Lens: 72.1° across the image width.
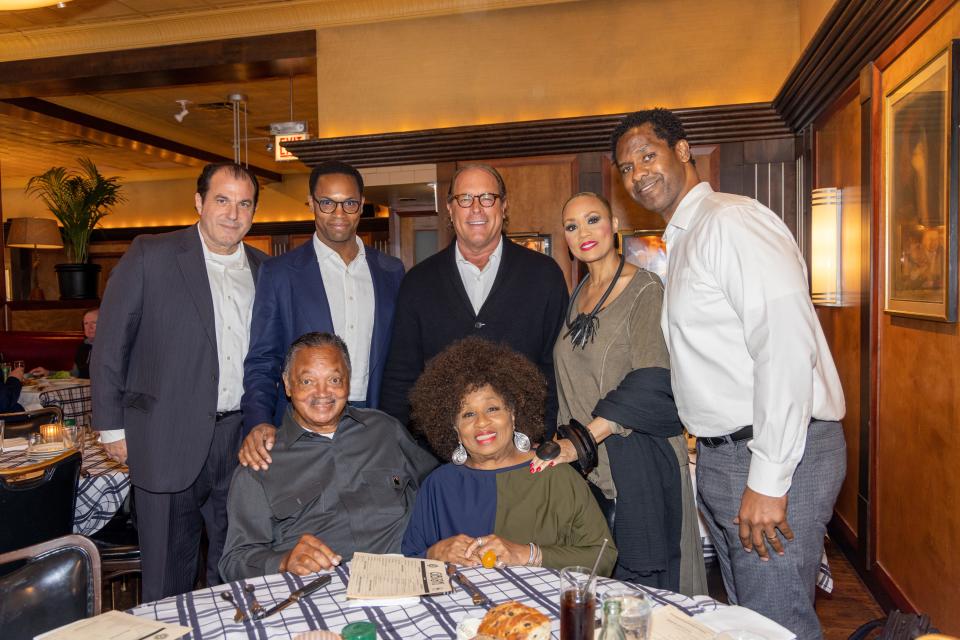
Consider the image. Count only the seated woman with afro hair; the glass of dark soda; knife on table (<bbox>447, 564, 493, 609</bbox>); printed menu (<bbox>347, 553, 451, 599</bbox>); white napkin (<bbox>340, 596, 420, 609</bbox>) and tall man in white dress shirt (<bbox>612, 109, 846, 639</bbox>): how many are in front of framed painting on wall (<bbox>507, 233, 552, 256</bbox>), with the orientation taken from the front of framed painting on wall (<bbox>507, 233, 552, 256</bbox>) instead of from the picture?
6

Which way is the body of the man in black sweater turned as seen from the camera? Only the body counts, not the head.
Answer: toward the camera

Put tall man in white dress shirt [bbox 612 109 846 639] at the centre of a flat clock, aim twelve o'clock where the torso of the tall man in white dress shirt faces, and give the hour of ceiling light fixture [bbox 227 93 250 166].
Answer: The ceiling light fixture is roughly at 3 o'clock from the tall man in white dress shirt.

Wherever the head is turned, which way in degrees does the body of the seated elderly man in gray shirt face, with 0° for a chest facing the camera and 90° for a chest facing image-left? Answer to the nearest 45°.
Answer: approximately 0°

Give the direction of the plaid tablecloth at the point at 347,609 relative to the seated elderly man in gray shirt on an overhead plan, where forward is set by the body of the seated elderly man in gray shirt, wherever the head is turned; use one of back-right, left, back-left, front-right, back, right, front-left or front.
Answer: front

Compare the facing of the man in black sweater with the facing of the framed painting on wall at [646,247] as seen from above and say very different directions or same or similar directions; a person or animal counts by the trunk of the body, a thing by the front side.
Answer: same or similar directions

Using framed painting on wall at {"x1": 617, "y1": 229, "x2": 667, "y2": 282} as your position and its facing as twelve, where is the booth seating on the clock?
The booth seating is roughly at 3 o'clock from the framed painting on wall.

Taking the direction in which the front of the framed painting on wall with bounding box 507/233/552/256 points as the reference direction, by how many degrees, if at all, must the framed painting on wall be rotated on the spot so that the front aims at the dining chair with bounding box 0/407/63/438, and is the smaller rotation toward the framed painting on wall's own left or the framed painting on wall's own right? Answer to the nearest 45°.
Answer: approximately 45° to the framed painting on wall's own right

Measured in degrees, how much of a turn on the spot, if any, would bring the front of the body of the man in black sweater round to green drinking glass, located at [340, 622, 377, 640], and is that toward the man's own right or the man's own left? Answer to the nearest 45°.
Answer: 0° — they already face it

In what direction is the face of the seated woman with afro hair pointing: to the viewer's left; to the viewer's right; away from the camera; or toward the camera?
toward the camera

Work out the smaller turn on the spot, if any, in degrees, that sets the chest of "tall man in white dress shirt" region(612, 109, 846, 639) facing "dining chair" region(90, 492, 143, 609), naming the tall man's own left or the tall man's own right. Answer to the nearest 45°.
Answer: approximately 45° to the tall man's own right

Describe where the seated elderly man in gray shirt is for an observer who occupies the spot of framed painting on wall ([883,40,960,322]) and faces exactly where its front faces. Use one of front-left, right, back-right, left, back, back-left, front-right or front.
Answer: front-left

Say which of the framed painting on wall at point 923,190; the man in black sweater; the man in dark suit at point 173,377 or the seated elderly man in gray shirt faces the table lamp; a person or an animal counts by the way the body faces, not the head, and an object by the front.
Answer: the framed painting on wall

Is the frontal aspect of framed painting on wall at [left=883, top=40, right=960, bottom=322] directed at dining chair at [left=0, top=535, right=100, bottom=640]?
no

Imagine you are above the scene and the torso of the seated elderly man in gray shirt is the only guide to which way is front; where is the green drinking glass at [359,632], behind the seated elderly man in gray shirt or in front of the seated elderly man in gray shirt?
in front

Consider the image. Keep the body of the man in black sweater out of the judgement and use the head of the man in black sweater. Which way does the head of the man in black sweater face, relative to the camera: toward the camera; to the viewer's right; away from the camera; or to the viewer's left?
toward the camera
